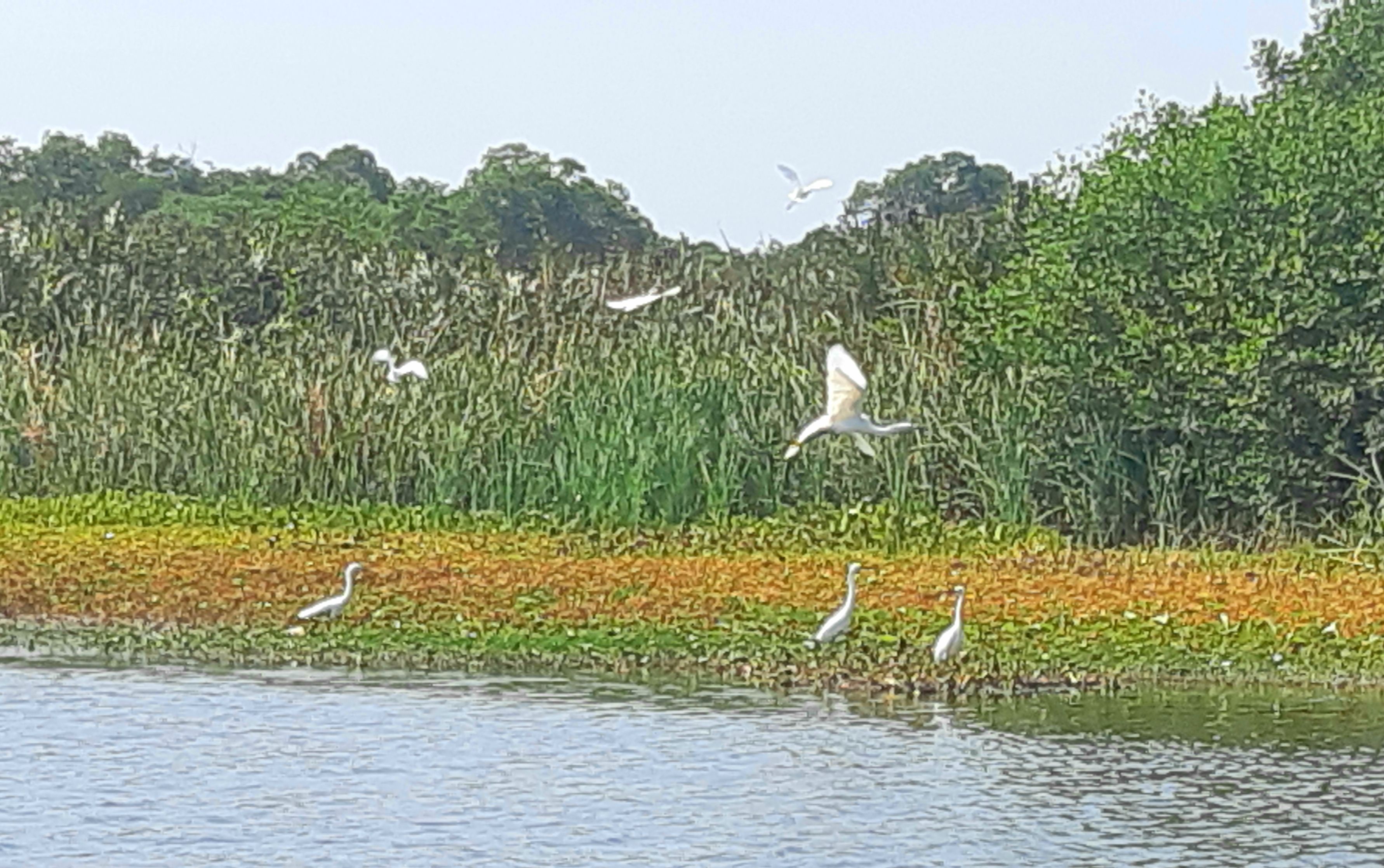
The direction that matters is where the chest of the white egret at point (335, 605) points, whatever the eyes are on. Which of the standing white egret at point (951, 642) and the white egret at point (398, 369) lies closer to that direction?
the standing white egret

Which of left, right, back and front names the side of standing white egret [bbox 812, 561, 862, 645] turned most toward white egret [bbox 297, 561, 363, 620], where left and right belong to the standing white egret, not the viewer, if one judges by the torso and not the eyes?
back

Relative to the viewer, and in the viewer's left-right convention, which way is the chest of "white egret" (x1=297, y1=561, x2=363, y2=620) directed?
facing to the right of the viewer

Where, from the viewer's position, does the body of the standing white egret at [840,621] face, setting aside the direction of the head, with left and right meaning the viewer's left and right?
facing to the right of the viewer

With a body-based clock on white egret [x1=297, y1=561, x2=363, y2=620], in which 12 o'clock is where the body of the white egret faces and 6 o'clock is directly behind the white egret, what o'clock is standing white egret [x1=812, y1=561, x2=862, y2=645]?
The standing white egret is roughly at 1 o'clock from the white egret.

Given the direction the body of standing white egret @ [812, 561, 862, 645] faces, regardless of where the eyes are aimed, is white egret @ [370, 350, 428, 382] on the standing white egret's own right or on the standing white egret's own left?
on the standing white egret's own left

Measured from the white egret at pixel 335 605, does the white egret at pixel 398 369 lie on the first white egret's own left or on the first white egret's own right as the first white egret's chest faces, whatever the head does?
on the first white egret's own left

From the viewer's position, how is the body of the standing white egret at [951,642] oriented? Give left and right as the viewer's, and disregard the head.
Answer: facing to the right of the viewer

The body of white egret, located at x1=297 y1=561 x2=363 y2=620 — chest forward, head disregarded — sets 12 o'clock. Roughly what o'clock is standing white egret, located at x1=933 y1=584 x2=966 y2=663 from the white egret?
The standing white egret is roughly at 1 o'clock from the white egret.
